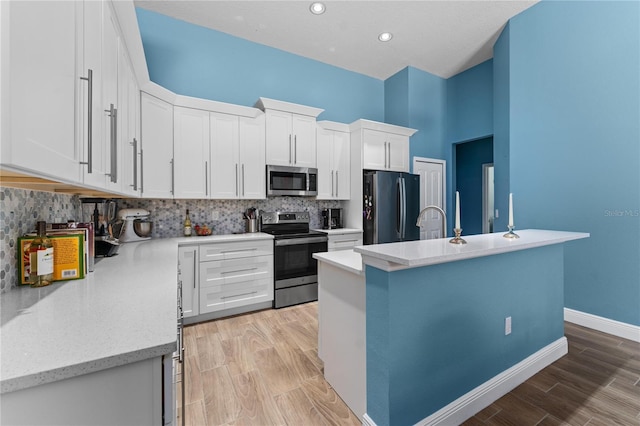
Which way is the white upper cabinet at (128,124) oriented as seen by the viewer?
to the viewer's right

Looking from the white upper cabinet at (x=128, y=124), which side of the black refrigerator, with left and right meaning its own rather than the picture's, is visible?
right

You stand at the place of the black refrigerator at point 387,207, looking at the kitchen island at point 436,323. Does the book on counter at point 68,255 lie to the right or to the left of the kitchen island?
right

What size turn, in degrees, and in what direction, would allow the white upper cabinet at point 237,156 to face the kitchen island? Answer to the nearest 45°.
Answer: approximately 45° to its left

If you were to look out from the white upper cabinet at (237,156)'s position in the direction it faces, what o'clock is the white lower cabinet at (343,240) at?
The white lower cabinet is roughly at 9 o'clock from the white upper cabinet.

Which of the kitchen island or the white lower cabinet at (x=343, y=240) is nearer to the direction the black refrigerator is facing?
the kitchen island

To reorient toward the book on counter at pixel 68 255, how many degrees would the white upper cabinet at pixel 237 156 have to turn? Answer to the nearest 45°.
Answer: approximately 45° to its right

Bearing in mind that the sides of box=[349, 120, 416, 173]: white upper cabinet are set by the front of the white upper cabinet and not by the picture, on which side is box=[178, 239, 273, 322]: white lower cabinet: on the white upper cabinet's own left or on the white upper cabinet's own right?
on the white upper cabinet's own right

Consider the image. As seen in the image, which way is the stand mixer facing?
to the viewer's right

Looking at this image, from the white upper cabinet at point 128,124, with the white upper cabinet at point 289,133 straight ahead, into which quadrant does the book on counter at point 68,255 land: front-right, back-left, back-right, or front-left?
back-right
